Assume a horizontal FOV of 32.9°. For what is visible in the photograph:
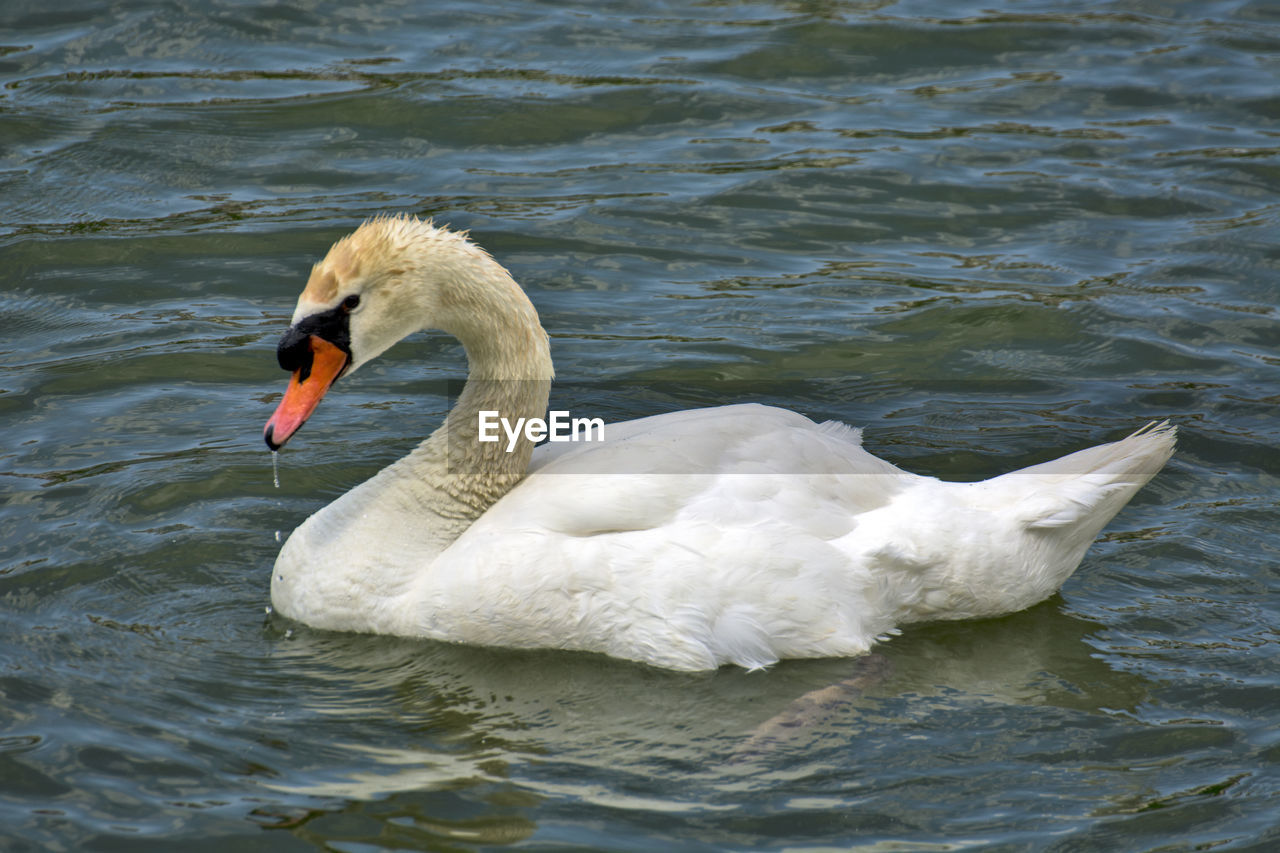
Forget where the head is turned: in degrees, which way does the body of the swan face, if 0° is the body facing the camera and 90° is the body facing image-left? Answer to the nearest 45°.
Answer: approximately 90°
